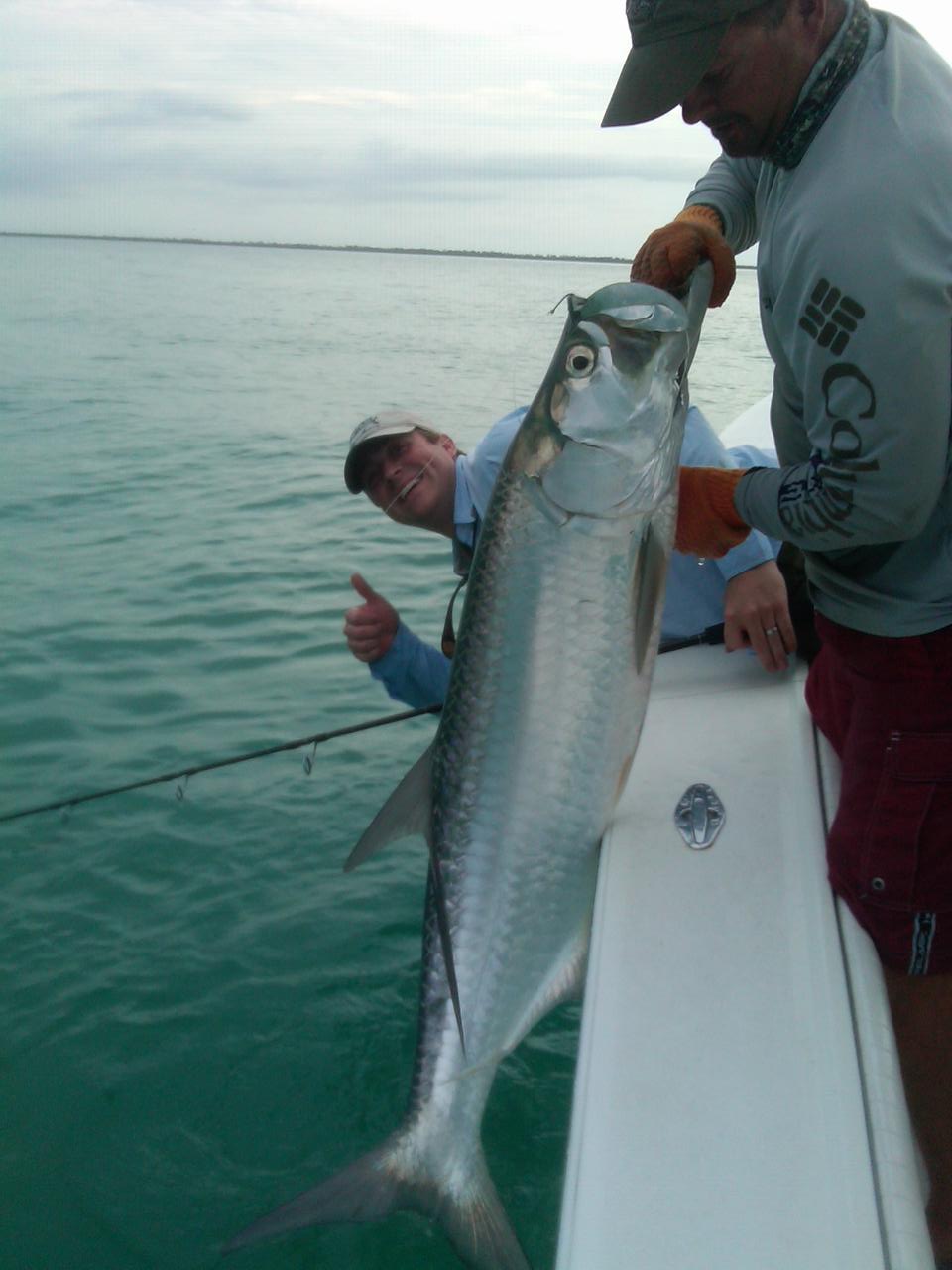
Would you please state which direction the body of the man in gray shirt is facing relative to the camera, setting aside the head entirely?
to the viewer's left

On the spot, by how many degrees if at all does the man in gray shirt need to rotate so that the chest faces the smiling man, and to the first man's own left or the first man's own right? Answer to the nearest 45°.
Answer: approximately 45° to the first man's own right
